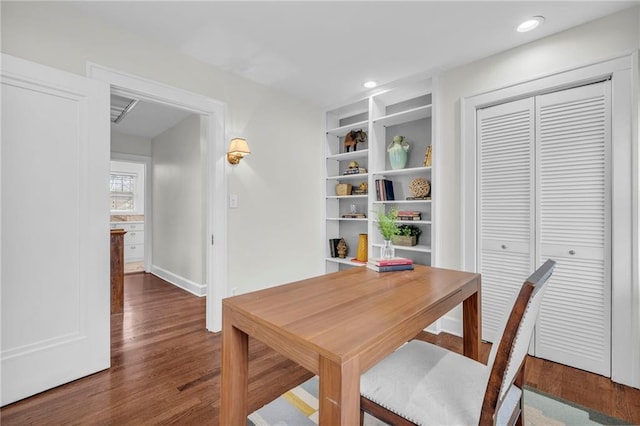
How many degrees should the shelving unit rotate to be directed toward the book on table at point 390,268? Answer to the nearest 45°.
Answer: approximately 45° to its left

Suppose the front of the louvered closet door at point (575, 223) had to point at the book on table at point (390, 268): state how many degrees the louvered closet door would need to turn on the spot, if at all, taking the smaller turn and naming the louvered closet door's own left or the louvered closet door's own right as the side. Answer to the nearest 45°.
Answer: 0° — it already faces it

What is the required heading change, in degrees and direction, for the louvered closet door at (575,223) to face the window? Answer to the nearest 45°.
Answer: approximately 45° to its right

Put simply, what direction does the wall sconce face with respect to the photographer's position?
facing the viewer and to the right of the viewer

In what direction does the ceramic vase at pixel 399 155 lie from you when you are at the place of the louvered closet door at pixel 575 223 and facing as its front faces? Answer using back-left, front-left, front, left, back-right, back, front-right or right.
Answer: front-right

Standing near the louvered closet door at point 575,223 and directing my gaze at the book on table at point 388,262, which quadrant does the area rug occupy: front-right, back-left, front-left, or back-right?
front-left

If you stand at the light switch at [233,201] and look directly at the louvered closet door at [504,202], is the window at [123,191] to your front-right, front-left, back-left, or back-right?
back-left

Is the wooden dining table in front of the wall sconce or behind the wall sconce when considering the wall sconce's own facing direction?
in front

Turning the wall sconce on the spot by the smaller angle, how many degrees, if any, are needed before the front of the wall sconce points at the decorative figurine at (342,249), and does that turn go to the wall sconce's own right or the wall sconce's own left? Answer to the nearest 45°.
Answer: approximately 90° to the wall sconce's own left

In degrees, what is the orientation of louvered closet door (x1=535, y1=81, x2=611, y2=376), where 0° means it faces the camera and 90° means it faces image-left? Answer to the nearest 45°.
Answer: approximately 45°

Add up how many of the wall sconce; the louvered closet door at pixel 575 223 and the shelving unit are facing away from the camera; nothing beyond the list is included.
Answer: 0

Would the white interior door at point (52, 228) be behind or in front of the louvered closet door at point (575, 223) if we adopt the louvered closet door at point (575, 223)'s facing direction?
in front
